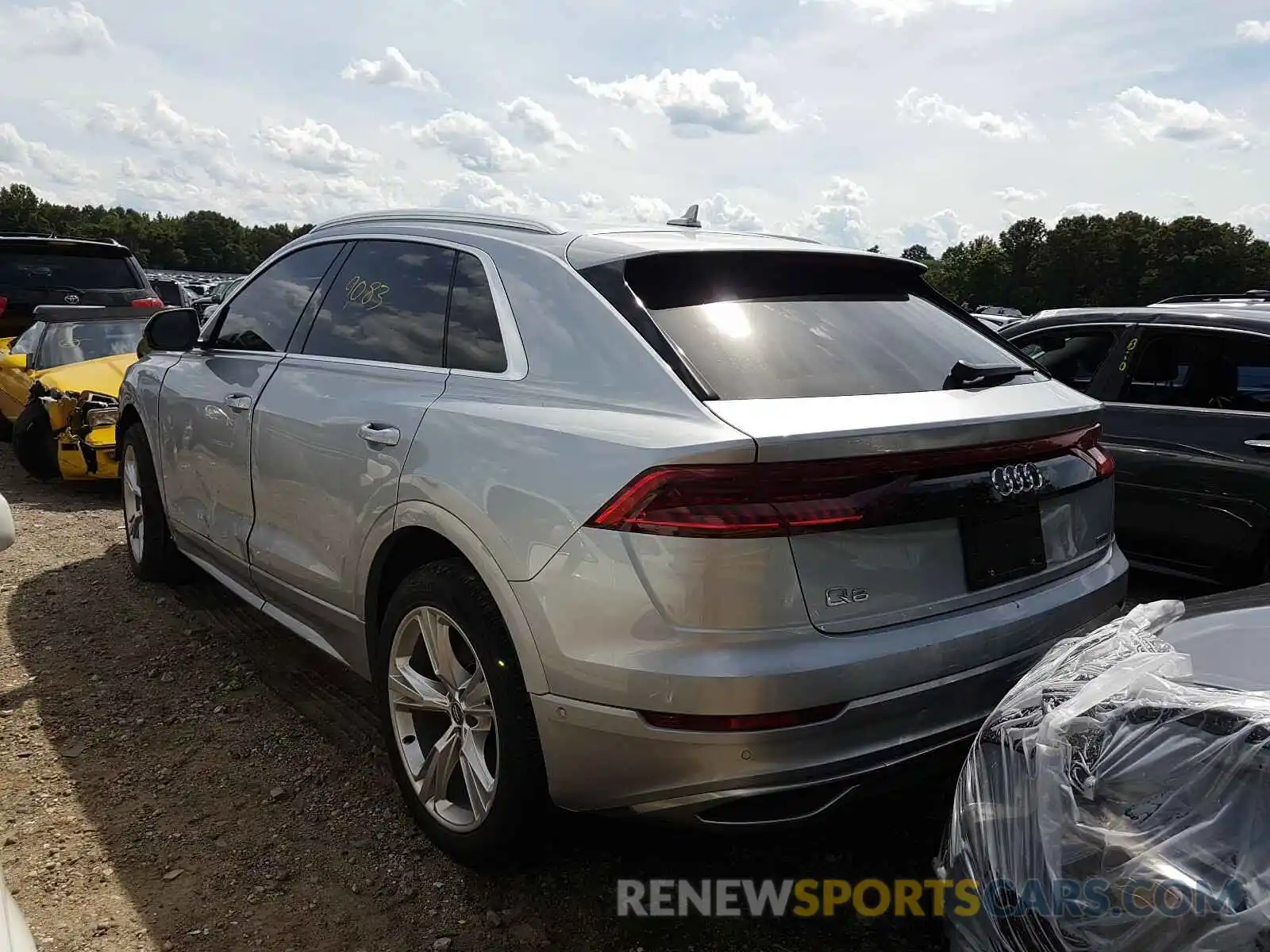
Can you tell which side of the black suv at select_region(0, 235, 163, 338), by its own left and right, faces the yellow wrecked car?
back

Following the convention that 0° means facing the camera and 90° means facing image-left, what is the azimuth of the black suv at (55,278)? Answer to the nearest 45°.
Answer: approximately 180°

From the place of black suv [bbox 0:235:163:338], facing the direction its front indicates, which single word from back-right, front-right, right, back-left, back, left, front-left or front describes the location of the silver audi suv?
back

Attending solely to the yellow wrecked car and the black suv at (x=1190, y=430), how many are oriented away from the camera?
0

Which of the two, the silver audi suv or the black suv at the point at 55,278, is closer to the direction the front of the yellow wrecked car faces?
the silver audi suv

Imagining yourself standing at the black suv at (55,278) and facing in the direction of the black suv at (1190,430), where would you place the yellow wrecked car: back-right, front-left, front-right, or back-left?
front-right

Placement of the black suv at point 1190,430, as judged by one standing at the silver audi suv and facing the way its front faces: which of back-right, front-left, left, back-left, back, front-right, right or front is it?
right

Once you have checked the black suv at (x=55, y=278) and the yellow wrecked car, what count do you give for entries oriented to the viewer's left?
0

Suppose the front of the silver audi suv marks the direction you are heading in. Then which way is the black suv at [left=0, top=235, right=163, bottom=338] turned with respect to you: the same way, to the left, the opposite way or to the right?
the same way

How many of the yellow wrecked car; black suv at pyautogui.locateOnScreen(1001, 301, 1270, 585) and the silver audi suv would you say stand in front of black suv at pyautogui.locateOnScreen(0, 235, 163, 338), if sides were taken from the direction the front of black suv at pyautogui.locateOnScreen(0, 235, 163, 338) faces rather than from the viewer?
0

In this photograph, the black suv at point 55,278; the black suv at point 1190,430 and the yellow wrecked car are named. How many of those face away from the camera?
1

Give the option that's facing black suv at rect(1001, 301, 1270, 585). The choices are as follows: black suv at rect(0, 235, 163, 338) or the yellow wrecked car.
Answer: the yellow wrecked car

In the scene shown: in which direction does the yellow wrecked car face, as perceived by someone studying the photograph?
facing the viewer and to the right of the viewer

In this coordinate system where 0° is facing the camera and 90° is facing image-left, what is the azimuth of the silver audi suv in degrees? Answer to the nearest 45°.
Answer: approximately 135°
